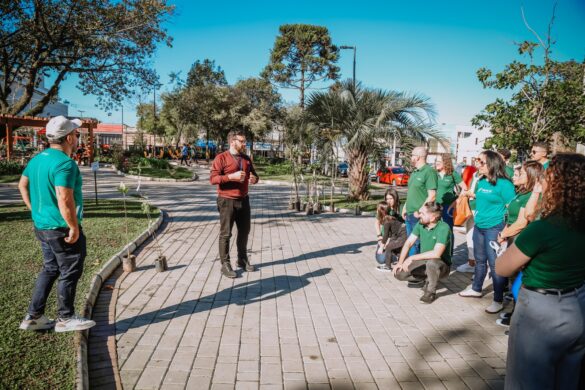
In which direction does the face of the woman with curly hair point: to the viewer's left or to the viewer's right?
to the viewer's left

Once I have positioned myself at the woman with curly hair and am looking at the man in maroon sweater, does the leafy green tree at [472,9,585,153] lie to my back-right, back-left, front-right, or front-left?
front-right

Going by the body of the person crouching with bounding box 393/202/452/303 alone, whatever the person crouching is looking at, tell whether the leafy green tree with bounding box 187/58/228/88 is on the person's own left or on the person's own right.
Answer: on the person's own right

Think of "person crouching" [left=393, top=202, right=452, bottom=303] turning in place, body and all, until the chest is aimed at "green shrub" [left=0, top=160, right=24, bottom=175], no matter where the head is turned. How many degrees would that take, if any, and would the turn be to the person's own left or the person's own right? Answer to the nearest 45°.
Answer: approximately 90° to the person's own right

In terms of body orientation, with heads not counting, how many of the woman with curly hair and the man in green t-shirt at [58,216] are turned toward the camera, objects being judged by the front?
0

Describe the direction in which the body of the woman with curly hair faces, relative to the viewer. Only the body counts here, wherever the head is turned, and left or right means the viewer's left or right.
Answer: facing away from the viewer and to the left of the viewer

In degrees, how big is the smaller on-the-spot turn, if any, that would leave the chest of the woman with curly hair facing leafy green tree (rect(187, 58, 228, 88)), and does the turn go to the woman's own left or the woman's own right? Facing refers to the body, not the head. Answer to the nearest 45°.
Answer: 0° — they already face it

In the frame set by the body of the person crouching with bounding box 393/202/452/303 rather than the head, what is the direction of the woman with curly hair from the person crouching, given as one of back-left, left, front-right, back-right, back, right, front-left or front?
front-left

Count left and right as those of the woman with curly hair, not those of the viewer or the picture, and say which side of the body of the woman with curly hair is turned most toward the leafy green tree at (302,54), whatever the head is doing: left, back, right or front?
front

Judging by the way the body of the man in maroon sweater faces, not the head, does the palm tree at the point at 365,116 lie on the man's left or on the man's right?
on the man's left

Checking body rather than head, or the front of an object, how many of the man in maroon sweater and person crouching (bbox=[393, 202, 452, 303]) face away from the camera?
0

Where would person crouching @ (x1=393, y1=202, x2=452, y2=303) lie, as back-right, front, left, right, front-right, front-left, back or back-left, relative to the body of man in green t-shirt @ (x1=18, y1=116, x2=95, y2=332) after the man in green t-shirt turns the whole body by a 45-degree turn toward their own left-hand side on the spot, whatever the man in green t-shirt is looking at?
right

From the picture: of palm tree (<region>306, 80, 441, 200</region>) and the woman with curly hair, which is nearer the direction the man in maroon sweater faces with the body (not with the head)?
the woman with curly hair

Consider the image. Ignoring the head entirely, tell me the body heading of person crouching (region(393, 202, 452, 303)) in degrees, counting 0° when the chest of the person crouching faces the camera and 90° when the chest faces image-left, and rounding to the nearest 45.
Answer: approximately 45°

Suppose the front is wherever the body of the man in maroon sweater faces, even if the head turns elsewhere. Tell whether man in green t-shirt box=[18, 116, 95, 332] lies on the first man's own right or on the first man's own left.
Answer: on the first man's own right

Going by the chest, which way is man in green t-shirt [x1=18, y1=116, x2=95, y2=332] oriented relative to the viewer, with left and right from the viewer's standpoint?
facing away from the viewer and to the right of the viewer

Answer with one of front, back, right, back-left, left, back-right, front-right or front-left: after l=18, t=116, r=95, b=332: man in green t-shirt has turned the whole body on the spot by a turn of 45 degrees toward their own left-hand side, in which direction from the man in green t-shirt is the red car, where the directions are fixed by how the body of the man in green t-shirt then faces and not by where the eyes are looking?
front-right
